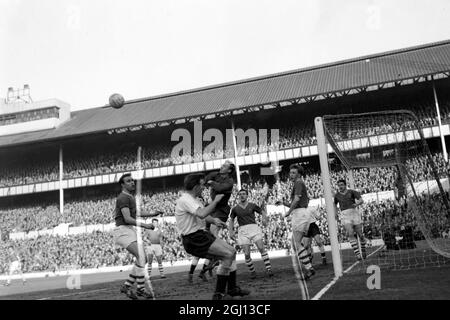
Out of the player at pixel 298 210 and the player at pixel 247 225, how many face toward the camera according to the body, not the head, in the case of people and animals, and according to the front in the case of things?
1

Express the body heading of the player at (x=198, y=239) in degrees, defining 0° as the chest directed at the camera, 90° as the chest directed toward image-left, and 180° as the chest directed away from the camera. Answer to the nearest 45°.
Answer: approximately 270°

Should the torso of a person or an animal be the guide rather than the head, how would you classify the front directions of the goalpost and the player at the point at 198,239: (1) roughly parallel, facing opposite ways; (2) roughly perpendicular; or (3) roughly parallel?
roughly parallel, facing opposite ways

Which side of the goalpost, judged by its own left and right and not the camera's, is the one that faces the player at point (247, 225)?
front

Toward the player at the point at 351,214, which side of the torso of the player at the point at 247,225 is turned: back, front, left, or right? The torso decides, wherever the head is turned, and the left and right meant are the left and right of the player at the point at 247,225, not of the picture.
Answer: left

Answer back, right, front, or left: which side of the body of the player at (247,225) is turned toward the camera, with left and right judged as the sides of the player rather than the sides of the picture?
front

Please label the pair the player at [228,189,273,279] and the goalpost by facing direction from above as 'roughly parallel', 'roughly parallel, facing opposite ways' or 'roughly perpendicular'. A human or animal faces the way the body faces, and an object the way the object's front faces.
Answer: roughly perpendicular

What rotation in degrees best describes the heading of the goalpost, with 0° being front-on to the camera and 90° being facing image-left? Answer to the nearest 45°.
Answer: approximately 90°

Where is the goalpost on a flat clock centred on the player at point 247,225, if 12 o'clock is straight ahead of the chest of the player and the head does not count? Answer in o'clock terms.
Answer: The goalpost is roughly at 9 o'clock from the player.

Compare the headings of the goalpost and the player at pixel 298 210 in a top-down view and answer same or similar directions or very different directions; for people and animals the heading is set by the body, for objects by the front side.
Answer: same or similar directions

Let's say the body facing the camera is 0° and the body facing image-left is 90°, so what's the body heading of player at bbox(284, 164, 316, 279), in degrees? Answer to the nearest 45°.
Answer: approximately 90°
